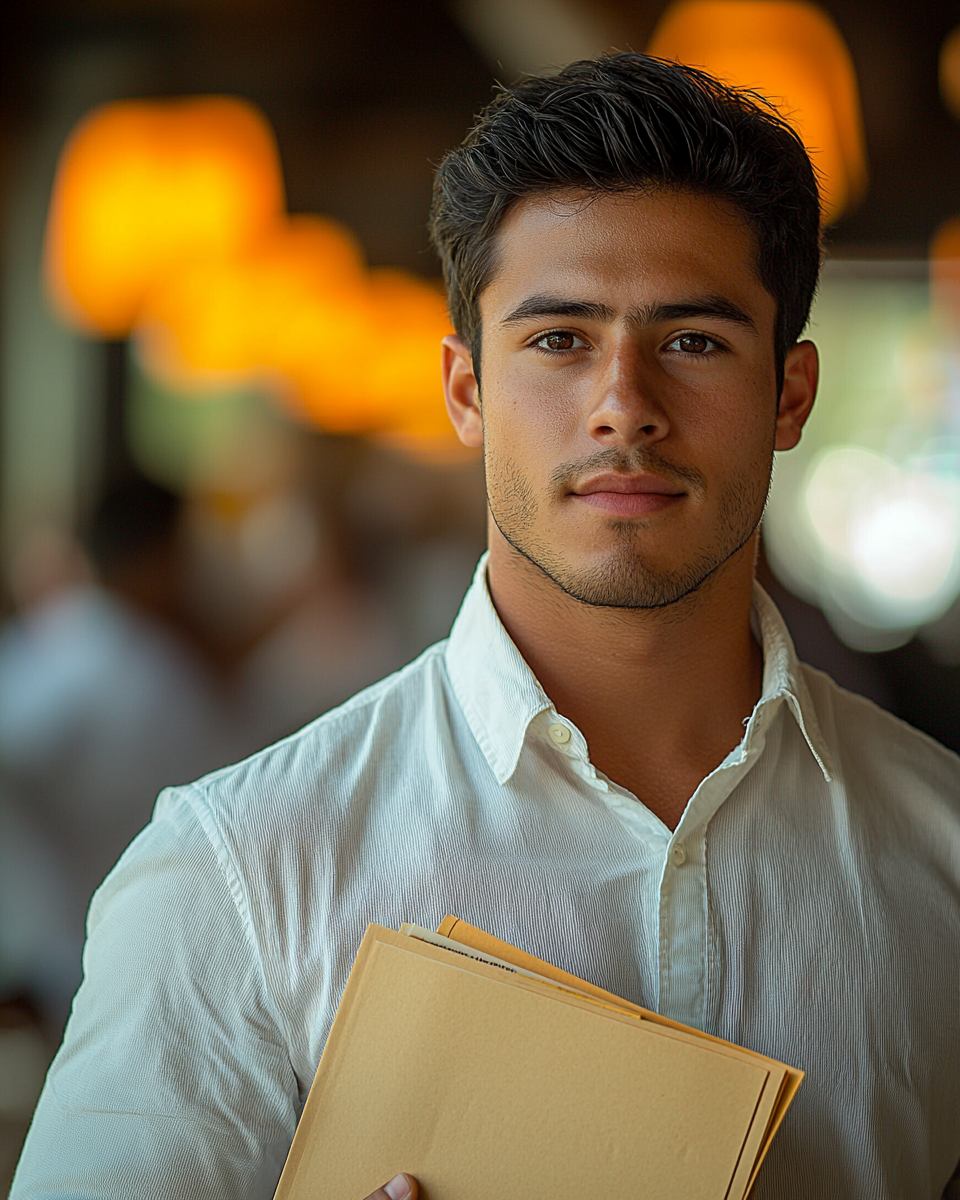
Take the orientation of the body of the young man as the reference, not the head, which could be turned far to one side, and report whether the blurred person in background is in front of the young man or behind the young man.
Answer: behind

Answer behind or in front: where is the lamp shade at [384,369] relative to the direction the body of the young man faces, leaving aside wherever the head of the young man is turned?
behind

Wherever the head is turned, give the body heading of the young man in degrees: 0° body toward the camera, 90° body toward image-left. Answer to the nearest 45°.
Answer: approximately 0°
